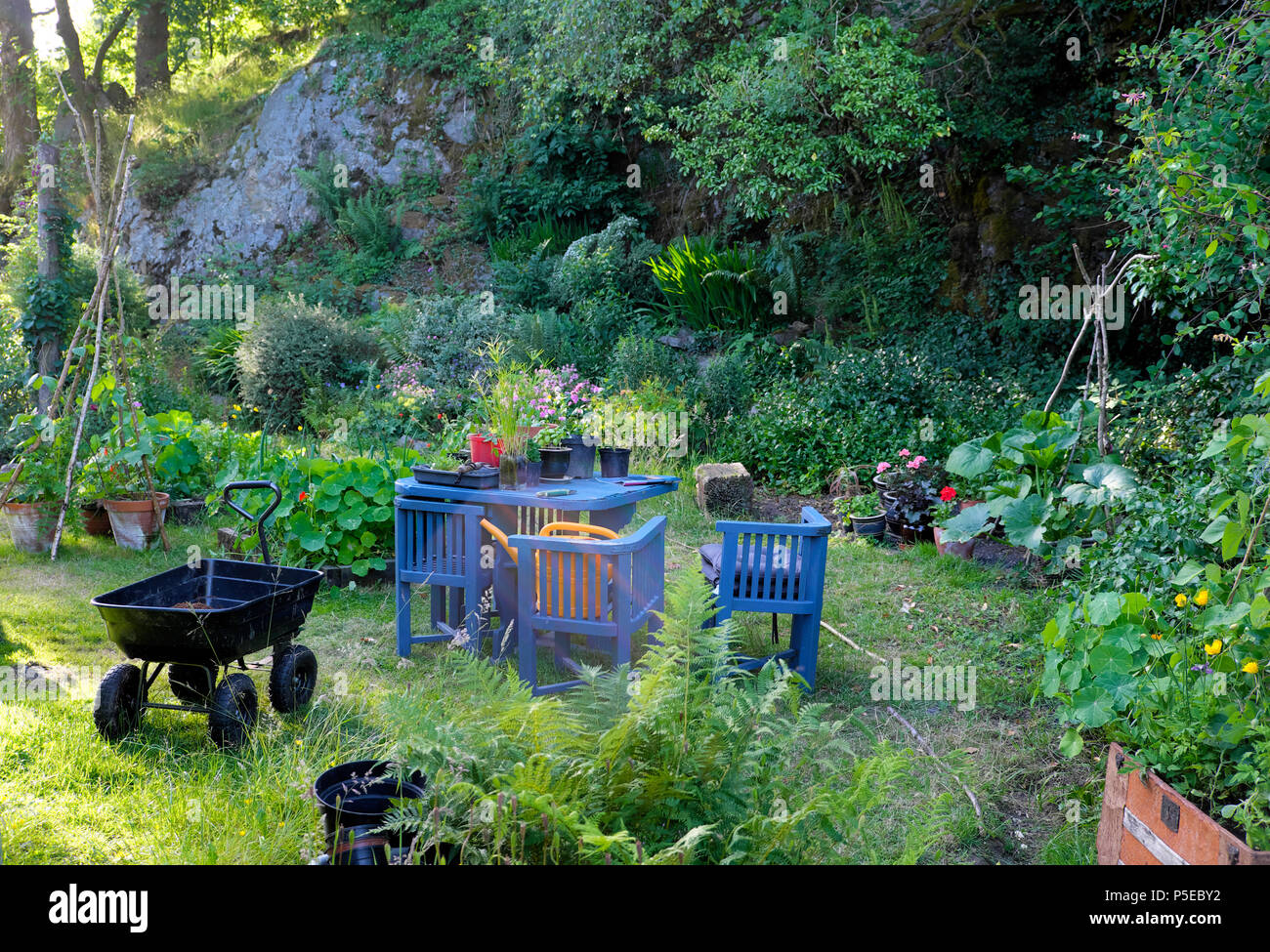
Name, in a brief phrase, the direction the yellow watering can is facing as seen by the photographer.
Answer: facing away from the viewer and to the left of the viewer

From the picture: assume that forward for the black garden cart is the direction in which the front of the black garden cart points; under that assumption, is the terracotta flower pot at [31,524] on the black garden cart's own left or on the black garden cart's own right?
on the black garden cart's own left

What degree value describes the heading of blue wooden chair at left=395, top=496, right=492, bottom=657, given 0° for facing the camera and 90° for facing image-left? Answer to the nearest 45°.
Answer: approximately 225°

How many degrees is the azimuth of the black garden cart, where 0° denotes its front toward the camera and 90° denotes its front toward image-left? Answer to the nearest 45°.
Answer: approximately 225°

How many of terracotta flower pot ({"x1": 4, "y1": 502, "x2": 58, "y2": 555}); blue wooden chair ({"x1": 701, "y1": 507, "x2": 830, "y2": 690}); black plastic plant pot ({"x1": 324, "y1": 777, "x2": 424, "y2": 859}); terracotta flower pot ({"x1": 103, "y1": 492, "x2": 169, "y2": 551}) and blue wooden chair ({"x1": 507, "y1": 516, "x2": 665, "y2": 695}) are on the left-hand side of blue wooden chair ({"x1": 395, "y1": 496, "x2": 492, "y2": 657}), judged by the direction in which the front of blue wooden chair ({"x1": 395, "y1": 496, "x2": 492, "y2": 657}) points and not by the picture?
2

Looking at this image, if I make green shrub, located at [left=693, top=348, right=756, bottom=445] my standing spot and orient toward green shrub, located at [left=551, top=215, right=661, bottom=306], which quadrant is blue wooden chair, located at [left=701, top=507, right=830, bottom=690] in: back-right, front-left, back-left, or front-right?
back-left

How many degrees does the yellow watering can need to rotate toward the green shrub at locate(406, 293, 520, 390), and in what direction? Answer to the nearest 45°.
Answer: approximately 45° to its right
